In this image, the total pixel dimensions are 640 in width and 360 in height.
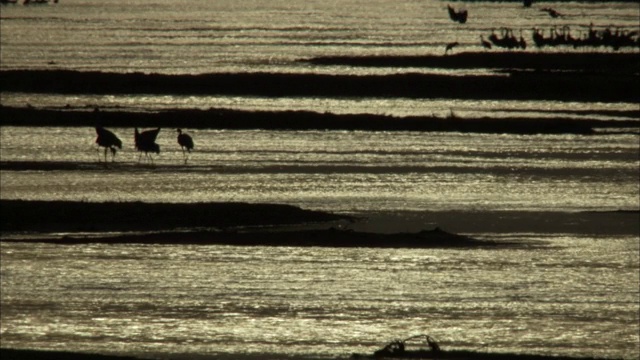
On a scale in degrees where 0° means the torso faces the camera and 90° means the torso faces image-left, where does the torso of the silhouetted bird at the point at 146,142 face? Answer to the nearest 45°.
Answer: approximately 90°
